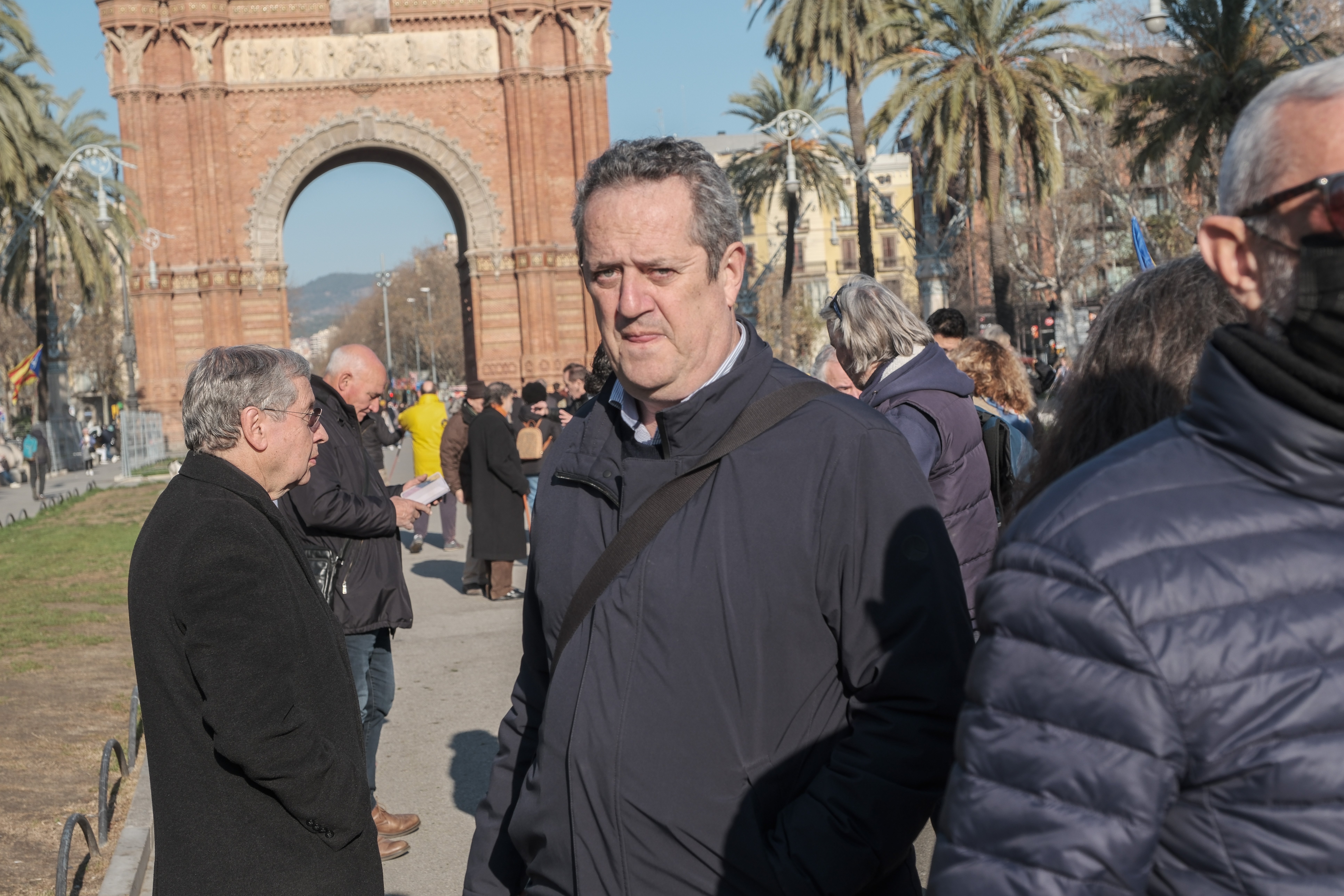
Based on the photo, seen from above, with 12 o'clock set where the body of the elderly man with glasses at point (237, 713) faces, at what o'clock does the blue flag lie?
The blue flag is roughly at 11 o'clock from the elderly man with glasses.

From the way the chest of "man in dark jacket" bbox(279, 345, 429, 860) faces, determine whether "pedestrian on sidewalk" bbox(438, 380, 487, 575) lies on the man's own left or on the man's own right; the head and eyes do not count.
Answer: on the man's own left

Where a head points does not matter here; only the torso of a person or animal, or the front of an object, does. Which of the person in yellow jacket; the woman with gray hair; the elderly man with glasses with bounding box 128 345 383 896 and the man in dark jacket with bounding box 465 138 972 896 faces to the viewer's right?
the elderly man with glasses

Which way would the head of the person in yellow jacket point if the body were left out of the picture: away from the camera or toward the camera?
away from the camera

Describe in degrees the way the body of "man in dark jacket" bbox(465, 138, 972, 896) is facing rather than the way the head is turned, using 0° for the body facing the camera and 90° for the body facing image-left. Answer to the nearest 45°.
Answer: approximately 45°

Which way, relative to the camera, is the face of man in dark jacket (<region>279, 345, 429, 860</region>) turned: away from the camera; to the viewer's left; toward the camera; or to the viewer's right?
to the viewer's right

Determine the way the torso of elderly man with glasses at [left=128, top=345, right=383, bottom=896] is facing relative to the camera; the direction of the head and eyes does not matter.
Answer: to the viewer's right

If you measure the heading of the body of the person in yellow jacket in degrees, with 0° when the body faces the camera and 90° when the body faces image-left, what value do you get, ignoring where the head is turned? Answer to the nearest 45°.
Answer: approximately 180°

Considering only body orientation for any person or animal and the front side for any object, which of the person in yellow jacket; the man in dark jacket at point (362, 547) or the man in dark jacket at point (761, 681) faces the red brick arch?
the person in yellow jacket

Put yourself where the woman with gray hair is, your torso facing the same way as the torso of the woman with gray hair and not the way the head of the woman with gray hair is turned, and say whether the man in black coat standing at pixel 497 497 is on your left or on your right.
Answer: on your right

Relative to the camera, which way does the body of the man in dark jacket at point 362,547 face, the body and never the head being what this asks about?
to the viewer's right

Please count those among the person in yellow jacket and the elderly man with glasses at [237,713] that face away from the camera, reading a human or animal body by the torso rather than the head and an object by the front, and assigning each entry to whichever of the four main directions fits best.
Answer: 1
